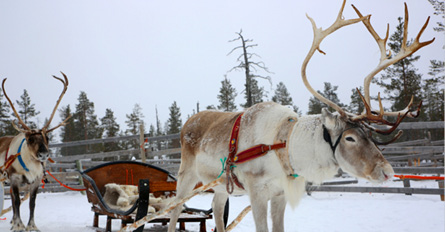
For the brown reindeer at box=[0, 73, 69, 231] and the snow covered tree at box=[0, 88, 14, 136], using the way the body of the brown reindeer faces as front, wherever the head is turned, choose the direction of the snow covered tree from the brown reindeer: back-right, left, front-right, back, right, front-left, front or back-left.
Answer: back-left

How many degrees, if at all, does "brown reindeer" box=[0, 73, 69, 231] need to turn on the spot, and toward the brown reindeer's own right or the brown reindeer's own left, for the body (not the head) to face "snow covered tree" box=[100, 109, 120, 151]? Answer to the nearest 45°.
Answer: approximately 135° to the brown reindeer's own left

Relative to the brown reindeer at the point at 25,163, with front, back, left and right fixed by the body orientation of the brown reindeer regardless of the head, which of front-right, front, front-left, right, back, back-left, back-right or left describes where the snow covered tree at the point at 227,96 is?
left

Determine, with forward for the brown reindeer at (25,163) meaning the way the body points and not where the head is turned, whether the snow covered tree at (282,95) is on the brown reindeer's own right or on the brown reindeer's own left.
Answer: on the brown reindeer's own left

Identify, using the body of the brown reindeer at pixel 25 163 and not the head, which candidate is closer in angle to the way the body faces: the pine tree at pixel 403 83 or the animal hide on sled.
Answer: the animal hide on sled

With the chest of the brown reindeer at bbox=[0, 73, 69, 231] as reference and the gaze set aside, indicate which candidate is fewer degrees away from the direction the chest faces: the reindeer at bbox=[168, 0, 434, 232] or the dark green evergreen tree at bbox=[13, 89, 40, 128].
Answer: the reindeer

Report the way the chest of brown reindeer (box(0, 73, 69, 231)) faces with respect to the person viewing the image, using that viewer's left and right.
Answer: facing the viewer and to the right of the viewer

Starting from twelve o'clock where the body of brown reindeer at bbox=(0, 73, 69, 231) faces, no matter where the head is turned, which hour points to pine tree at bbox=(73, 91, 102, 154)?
The pine tree is roughly at 8 o'clock from the brown reindeer.
